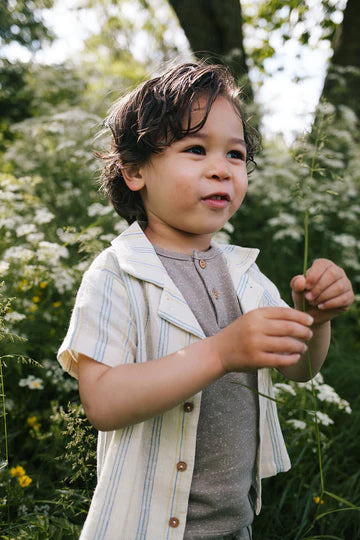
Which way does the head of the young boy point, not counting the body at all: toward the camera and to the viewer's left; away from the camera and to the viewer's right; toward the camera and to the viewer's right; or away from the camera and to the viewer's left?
toward the camera and to the viewer's right

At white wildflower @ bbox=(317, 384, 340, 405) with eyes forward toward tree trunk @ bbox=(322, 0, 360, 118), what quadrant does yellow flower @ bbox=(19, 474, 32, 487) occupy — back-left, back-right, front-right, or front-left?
back-left

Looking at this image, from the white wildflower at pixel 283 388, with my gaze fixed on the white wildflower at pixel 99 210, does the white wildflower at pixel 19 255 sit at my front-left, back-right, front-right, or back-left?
front-left

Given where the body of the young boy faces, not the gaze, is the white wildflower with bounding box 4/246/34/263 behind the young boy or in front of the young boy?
behind

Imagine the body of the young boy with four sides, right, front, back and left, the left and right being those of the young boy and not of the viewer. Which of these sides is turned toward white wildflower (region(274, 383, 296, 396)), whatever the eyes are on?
left

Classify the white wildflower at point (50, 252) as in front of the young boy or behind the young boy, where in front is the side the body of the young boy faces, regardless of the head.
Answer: behind

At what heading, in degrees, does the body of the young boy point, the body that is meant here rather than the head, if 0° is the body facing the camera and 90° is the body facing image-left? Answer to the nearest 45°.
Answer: approximately 315°

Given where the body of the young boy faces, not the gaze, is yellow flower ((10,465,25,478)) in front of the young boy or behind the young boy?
behind

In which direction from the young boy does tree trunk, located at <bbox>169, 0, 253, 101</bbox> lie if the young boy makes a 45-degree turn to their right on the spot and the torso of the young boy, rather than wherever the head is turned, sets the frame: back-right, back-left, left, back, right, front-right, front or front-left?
back

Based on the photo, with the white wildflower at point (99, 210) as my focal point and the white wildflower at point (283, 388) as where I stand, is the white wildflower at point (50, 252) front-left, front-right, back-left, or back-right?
front-left
